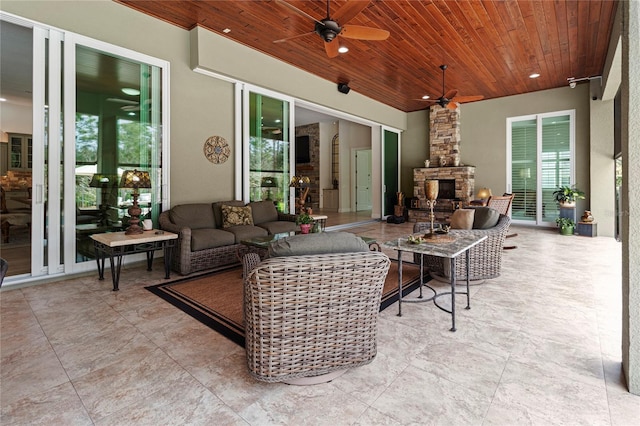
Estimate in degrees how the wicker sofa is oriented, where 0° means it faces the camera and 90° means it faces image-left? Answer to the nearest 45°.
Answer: approximately 315°

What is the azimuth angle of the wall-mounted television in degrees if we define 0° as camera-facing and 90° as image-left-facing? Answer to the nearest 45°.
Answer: approximately 45°

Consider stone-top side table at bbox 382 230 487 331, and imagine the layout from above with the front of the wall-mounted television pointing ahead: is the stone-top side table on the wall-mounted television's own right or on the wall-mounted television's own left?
on the wall-mounted television's own left

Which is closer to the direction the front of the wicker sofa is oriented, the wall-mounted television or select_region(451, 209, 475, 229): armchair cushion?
the armchair cushion

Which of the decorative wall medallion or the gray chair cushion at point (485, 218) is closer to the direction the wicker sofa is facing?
the gray chair cushion

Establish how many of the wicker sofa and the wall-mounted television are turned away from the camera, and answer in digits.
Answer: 0
